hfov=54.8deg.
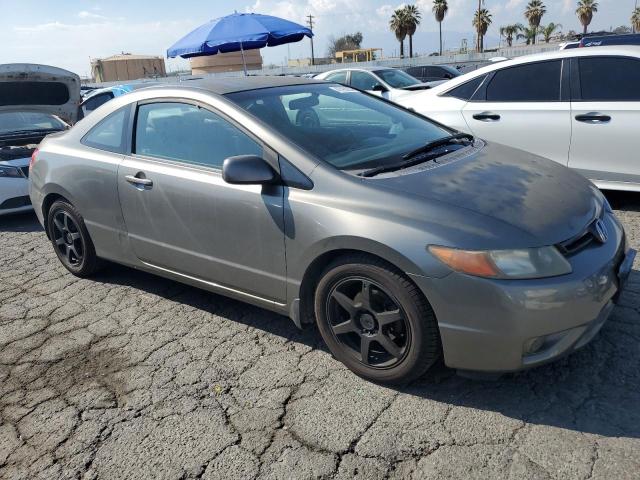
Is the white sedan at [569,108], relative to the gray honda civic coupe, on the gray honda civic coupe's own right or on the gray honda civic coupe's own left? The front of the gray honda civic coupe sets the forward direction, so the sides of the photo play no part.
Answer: on the gray honda civic coupe's own left

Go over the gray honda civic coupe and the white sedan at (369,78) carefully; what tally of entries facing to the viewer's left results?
0

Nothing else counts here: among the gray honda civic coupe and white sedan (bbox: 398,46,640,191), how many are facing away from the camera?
0

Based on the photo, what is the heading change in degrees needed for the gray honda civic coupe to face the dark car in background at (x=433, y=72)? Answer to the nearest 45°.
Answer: approximately 135° to its left

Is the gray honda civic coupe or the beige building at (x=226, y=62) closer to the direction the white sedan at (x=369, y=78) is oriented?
the gray honda civic coupe

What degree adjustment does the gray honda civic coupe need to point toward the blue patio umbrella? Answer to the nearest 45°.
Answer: approximately 135° to its left

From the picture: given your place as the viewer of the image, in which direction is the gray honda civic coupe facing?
facing the viewer and to the right of the viewer

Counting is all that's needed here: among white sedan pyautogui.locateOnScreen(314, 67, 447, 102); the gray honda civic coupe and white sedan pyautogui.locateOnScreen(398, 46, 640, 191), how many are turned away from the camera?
0

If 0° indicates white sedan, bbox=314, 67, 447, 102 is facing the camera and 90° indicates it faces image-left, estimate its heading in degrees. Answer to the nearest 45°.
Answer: approximately 315°

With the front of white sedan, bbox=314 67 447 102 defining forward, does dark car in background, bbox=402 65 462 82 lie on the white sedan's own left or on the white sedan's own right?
on the white sedan's own left
